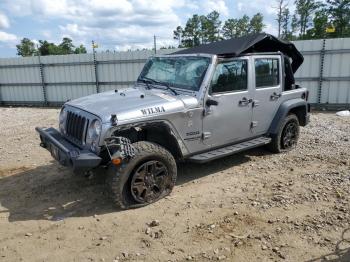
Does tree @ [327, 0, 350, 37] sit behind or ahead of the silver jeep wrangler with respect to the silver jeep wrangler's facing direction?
behind

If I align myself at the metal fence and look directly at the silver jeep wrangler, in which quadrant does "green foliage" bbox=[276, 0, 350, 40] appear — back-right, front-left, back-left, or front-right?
back-left

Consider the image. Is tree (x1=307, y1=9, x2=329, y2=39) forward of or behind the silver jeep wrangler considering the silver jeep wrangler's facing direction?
behind

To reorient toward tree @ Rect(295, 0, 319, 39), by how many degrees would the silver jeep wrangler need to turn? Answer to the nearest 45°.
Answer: approximately 180°

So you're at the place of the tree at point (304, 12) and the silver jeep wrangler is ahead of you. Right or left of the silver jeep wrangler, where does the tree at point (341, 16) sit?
left

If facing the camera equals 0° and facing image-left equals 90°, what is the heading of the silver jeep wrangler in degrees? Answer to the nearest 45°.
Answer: approximately 45°
